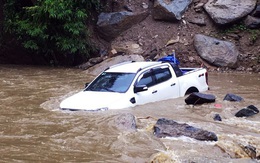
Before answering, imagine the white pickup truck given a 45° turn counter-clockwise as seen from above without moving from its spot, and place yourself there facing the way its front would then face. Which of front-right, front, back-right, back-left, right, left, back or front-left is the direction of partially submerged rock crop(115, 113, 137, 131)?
front

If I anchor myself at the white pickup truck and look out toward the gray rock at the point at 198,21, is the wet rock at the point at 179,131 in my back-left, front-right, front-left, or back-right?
back-right

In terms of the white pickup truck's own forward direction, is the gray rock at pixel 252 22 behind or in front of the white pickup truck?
behind

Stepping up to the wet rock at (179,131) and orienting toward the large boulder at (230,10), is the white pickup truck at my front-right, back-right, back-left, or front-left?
front-left

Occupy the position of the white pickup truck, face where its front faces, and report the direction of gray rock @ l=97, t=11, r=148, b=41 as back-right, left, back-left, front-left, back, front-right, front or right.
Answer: back-right

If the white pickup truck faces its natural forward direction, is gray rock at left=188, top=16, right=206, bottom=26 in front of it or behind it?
behind

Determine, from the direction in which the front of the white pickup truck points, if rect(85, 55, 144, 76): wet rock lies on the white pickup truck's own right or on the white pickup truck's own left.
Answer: on the white pickup truck's own right

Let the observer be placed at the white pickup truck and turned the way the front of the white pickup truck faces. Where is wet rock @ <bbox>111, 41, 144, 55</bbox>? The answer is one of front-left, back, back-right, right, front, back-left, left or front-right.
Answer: back-right

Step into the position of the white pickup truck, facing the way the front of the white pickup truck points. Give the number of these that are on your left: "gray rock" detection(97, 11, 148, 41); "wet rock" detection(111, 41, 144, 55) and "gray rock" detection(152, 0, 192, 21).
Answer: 0

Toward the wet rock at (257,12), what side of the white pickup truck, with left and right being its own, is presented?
back

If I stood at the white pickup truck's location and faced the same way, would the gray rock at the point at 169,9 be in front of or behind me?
behind

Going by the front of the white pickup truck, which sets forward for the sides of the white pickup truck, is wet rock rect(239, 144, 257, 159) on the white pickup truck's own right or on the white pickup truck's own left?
on the white pickup truck's own left
